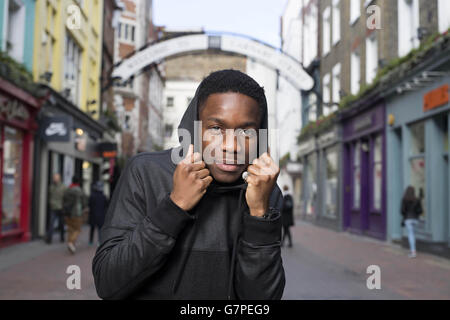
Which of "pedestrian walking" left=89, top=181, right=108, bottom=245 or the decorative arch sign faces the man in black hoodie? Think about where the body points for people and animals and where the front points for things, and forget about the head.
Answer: the decorative arch sign

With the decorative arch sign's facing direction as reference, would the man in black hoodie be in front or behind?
in front

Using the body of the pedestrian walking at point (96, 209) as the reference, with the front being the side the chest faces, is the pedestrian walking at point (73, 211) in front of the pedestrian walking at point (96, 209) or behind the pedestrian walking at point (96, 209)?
behind

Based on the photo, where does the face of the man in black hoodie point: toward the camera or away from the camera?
toward the camera

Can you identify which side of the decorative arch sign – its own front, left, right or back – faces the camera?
front

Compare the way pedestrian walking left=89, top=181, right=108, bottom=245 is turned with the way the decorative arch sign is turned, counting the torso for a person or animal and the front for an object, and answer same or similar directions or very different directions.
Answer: very different directions

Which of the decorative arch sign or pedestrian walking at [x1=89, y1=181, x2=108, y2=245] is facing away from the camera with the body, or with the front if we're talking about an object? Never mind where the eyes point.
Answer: the pedestrian walking

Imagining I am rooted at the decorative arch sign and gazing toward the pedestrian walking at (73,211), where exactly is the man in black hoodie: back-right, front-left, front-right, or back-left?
front-left
